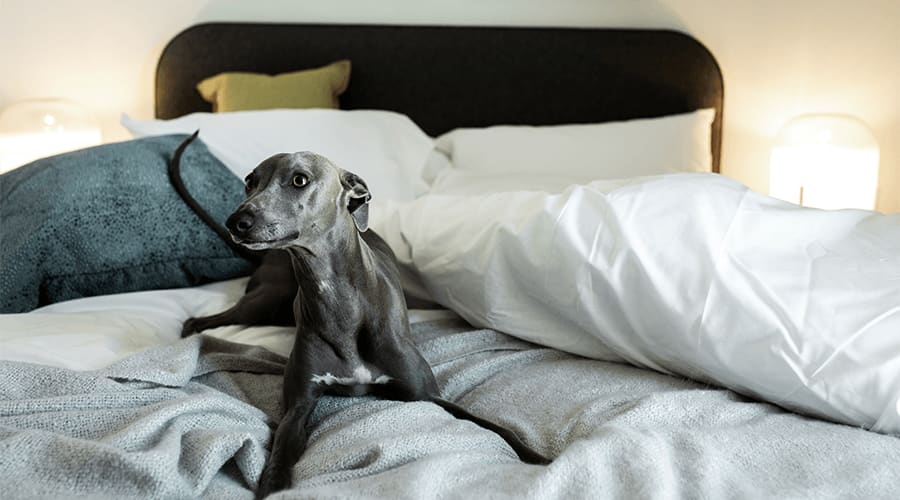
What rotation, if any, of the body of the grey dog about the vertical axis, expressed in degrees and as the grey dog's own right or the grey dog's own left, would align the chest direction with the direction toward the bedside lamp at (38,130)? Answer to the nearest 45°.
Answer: approximately 135° to the grey dog's own right

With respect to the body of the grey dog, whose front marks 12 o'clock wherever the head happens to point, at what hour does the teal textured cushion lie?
The teal textured cushion is roughly at 5 o'clock from the grey dog.

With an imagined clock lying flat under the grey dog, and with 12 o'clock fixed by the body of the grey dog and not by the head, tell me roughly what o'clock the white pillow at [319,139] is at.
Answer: The white pillow is roughly at 6 o'clock from the grey dog.

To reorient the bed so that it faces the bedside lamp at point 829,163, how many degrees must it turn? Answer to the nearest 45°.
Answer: approximately 135° to its left

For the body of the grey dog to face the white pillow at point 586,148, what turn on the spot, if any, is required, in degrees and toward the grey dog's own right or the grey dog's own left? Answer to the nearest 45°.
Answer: approximately 135° to the grey dog's own left

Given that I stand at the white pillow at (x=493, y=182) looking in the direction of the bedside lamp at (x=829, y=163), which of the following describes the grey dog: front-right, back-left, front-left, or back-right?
back-right

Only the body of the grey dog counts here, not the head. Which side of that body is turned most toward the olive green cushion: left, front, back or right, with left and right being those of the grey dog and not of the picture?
back

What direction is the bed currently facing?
toward the camera

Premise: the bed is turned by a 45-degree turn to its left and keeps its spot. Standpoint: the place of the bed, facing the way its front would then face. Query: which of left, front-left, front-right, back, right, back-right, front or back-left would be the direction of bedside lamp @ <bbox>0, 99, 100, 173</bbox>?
back

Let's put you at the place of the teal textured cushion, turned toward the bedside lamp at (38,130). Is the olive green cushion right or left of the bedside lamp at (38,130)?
right

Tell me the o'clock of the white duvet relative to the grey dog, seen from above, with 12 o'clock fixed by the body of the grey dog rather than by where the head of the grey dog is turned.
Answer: The white duvet is roughly at 9 o'clock from the grey dog.
